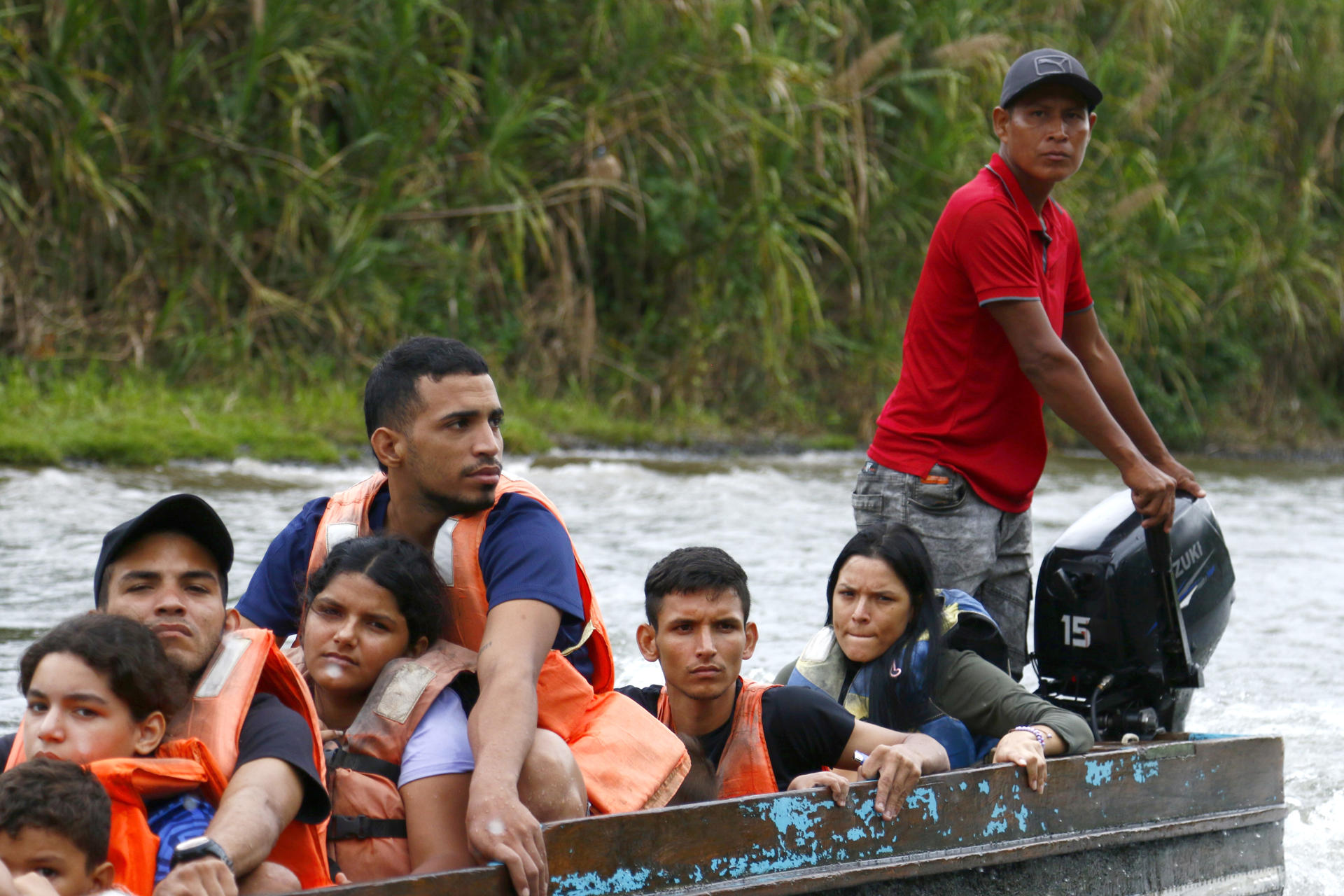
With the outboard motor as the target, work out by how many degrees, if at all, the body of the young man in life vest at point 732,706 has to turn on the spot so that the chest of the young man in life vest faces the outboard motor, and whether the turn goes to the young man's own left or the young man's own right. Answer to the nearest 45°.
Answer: approximately 135° to the young man's own left

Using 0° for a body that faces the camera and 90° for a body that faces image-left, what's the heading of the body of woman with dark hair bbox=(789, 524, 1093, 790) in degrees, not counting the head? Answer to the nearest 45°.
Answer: approximately 45°

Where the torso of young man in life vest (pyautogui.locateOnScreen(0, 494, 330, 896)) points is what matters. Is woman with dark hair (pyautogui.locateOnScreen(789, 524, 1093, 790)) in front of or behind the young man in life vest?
behind

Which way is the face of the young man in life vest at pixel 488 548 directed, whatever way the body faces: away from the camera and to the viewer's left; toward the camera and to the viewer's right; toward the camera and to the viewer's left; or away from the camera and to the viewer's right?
toward the camera and to the viewer's right

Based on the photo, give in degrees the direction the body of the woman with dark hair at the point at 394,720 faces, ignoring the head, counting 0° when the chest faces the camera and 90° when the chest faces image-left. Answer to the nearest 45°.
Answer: approximately 45°

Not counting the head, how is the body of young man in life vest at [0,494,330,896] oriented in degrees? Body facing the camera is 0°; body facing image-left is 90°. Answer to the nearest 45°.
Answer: approximately 45°
